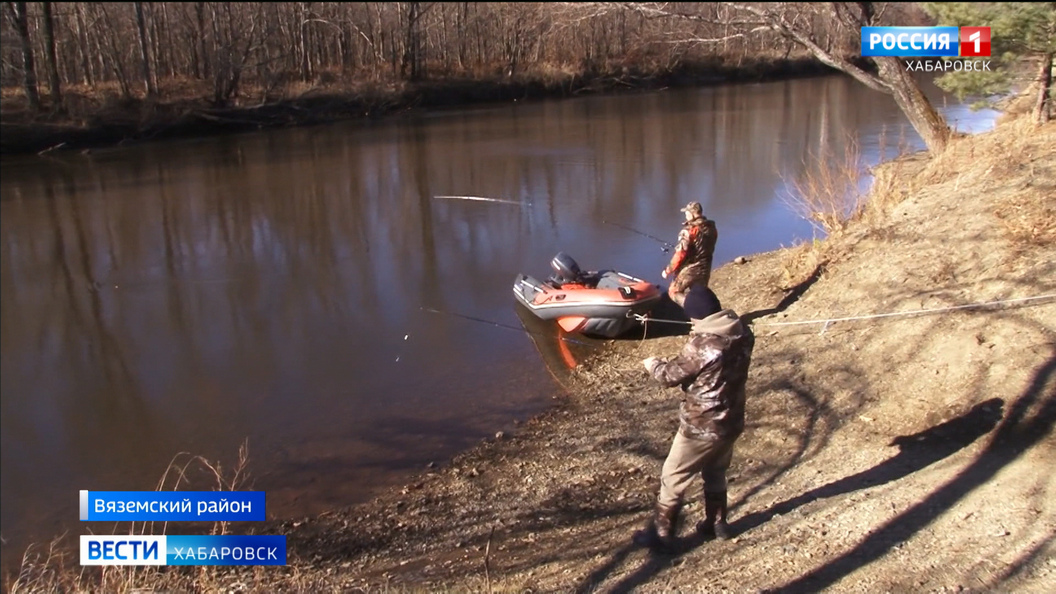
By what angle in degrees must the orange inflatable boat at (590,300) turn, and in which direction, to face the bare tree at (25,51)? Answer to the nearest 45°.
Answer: approximately 180°

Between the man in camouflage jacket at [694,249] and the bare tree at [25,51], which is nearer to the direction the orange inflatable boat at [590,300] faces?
the man in camouflage jacket

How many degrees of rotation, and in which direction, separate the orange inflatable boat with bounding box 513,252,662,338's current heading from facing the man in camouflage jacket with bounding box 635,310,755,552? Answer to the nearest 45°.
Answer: approximately 45° to its right

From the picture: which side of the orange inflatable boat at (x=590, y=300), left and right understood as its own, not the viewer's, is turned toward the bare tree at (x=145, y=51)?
back

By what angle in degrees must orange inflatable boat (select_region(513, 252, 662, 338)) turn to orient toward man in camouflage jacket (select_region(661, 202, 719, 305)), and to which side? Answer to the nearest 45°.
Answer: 0° — it already faces them

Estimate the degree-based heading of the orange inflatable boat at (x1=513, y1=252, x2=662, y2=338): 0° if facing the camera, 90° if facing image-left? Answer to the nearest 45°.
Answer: approximately 315°

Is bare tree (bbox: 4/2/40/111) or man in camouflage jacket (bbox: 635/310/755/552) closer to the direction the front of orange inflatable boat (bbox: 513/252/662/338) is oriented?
the man in camouflage jacket
